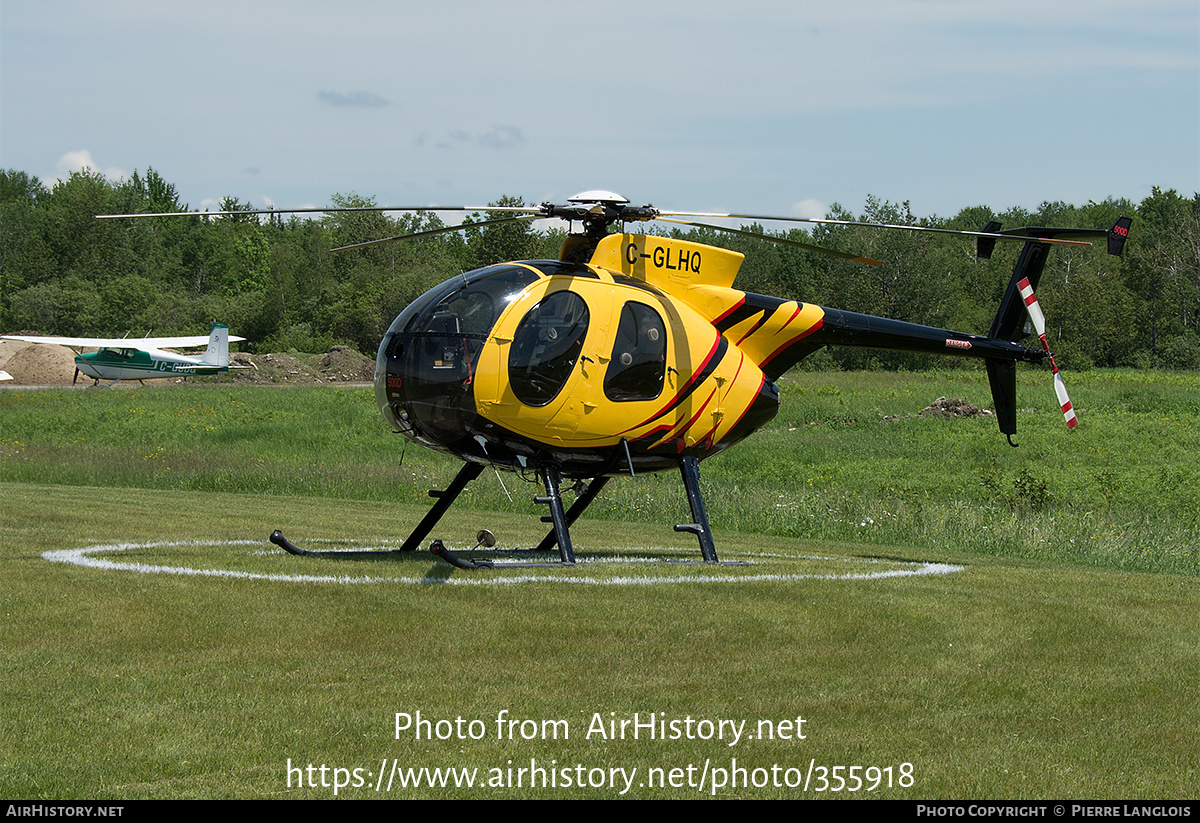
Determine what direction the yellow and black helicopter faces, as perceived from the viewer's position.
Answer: facing the viewer and to the left of the viewer

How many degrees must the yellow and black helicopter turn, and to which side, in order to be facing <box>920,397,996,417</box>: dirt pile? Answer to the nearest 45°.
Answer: approximately 135° to its right
